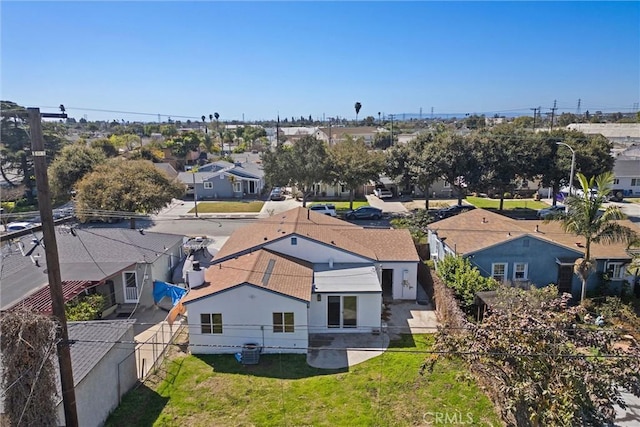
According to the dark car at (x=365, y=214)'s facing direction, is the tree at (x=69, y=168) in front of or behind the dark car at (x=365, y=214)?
in front

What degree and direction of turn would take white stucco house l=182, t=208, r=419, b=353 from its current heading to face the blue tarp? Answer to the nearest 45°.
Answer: approximately 90° to its left

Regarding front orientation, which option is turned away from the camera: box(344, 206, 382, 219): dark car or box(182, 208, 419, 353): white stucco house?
the white stucco house

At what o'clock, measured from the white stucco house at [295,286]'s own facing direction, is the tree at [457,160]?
The tree is roughly at 1 o'clock from the white stucco house.

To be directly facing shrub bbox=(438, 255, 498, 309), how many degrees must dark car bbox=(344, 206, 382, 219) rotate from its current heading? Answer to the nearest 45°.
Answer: approximately 90° to its left

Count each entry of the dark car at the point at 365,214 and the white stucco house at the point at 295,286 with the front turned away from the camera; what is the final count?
1

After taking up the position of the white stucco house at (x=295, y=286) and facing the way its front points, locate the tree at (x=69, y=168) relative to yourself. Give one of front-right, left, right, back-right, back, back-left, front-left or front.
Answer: front-left

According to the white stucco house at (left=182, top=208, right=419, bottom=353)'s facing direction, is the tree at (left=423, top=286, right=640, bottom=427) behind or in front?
behind

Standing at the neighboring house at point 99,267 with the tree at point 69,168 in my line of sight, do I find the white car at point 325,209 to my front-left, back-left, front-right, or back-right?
front-right

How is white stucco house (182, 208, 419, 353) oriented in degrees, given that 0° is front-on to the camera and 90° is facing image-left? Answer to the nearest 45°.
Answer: approximately 180°

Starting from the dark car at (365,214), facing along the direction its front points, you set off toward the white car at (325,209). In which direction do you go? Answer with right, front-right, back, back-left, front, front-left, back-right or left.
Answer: front

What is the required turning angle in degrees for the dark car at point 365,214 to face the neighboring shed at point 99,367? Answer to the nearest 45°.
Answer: approximately 90° to its left

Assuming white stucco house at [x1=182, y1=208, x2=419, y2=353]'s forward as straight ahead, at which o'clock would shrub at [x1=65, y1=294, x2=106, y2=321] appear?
The shrub is roughly at 9 o'clock from the white stucco house.

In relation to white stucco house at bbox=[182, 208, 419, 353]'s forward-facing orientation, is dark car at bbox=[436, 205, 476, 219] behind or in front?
in front

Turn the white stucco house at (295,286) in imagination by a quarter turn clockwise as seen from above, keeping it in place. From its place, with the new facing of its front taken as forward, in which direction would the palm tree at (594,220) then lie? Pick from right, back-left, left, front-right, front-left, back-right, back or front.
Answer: front

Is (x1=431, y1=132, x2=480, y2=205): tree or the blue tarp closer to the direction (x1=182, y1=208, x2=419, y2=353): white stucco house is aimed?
the tree

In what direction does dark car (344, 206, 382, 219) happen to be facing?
to the viewer's left

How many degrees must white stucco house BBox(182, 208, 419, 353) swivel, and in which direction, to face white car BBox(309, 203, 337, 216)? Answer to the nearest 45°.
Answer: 0° — it already faces it

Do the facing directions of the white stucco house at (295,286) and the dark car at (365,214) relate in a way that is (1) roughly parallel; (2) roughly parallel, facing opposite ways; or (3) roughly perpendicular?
roughly perpendicular
